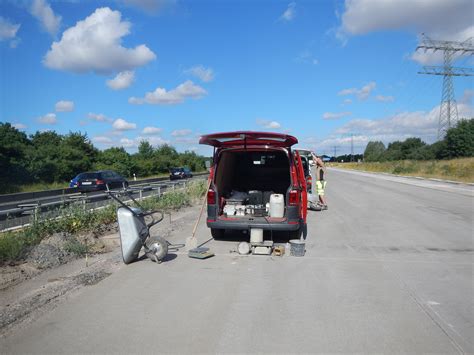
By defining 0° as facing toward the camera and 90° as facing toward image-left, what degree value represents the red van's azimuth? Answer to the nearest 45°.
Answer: approximately 180°

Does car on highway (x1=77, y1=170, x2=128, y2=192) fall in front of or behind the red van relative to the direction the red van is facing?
in front

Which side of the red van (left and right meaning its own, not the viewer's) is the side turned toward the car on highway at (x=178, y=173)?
front
